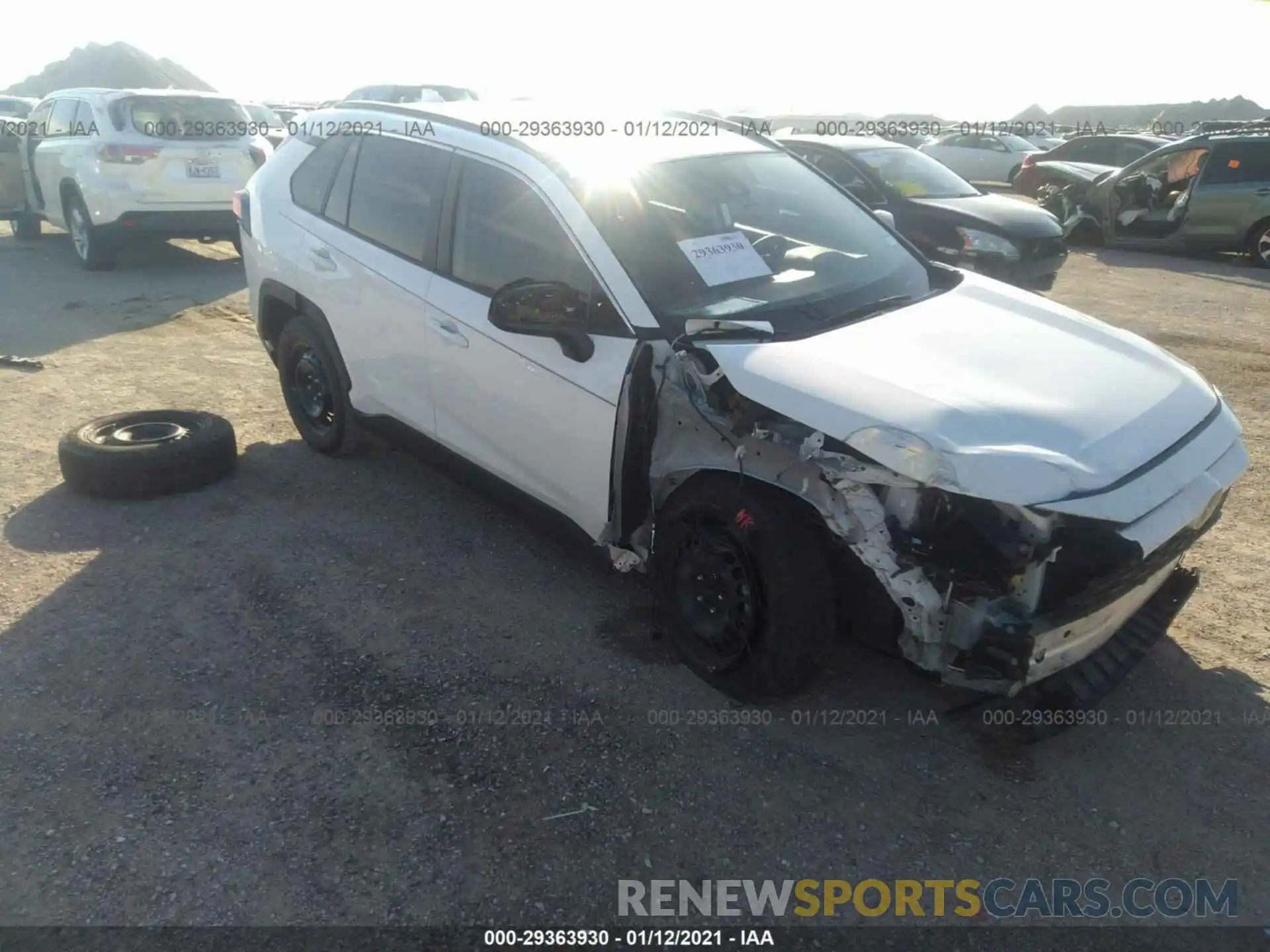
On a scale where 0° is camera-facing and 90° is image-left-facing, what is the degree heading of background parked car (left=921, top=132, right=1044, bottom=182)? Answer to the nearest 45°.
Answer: approximately 315°

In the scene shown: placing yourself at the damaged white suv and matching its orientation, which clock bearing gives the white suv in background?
The white suv in background is roughly at 6 o'clock from the damaged white suv.

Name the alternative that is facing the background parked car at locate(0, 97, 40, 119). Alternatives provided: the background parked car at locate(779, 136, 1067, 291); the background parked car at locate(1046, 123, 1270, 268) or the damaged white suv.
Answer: the background parked car at locate(1046, 123, 1270, 268)

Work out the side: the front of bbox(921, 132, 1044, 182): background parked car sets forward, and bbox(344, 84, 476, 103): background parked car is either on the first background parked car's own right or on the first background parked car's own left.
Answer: on the first background parked car's own right

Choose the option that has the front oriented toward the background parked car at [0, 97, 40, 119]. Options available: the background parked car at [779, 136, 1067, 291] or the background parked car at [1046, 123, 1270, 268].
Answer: the background parked car at [1046, 123, 1270, 268]

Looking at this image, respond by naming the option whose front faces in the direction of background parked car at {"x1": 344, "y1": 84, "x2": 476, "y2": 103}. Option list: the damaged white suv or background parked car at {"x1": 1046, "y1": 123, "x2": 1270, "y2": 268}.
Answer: background parked car at {"x1": 1046, "y1": 123, "x2": 1270, "y2": 268}

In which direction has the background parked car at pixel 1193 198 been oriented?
to the viewer's left

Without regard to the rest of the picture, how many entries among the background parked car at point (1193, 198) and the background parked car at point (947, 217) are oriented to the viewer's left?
1

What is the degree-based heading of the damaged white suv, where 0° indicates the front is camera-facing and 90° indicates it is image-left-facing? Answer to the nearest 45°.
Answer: approximately 315°

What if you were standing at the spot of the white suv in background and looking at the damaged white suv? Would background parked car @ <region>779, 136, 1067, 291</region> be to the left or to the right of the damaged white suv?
left

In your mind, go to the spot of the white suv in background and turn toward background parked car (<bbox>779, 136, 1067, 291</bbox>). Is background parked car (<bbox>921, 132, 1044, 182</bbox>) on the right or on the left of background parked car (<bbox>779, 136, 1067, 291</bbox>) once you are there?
left

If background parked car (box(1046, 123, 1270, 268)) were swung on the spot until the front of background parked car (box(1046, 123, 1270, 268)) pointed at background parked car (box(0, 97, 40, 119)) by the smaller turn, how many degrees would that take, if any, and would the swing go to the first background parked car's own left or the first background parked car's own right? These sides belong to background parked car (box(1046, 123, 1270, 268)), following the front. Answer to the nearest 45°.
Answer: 0° — it already faces it
